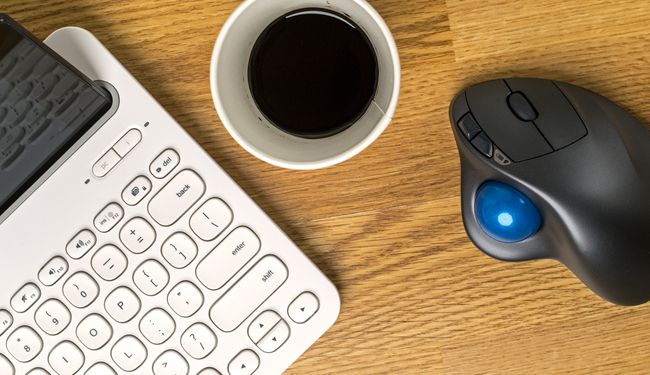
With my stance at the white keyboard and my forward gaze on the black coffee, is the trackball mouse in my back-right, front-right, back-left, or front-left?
front-right

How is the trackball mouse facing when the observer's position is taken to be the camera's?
facing away from the viewer and to the left of the viewer

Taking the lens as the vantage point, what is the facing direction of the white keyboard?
facing the viewer and to the right of the viewer
